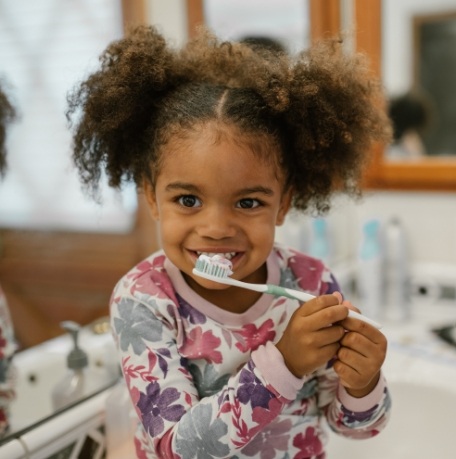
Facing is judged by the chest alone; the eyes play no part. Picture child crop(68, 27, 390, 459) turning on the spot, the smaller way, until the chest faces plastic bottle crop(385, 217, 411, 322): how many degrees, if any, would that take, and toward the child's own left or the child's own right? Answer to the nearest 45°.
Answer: approximately 135° to the child's own left

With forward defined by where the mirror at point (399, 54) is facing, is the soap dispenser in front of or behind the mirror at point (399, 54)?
in front

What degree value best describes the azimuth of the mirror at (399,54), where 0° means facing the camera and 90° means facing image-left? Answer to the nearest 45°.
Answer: approximately 0°
